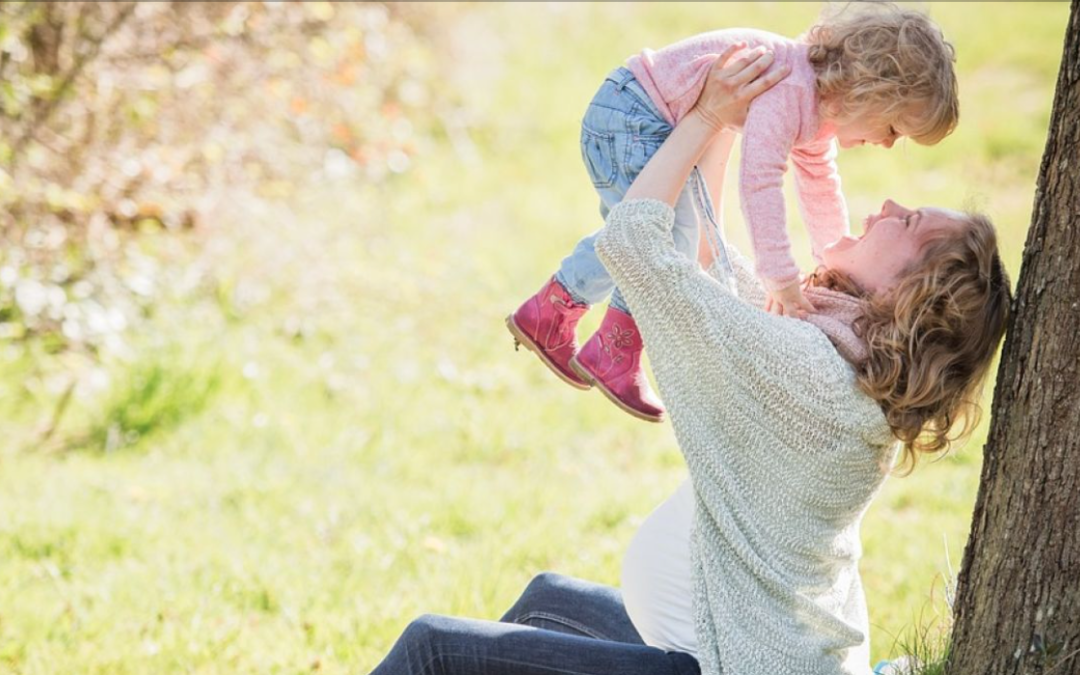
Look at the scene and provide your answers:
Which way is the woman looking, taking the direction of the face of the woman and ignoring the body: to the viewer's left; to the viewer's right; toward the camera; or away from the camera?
to the viewer's left

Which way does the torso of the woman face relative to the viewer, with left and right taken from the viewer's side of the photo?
facing to the left of the viewer
